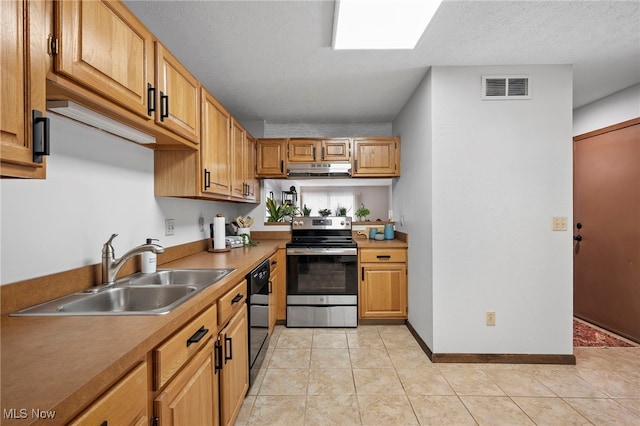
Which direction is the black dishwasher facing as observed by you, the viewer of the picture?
facing to the right of the viewer

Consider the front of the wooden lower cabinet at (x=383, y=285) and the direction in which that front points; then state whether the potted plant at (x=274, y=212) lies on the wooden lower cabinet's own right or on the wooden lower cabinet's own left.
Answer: on the wooden lower cabinet's own right

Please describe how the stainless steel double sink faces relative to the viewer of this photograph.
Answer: facing to the right of the viewer

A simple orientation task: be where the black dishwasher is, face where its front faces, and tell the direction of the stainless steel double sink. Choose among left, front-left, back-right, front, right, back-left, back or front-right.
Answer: back-right

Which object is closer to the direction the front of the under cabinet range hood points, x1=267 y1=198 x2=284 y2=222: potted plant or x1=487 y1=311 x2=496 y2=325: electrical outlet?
the electrical outlet

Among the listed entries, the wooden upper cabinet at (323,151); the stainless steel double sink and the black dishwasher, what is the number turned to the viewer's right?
2

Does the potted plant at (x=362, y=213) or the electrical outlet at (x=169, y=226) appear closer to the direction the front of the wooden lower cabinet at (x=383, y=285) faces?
the electrical outlet
